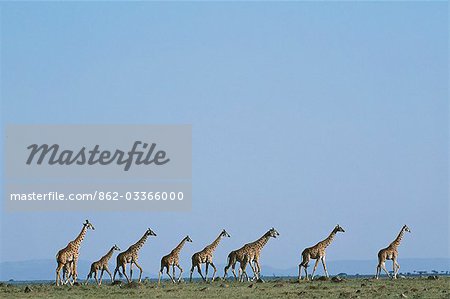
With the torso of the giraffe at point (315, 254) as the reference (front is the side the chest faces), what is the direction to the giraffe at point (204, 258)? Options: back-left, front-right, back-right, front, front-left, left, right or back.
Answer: back

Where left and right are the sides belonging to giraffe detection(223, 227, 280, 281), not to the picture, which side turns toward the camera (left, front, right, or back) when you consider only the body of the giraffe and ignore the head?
right

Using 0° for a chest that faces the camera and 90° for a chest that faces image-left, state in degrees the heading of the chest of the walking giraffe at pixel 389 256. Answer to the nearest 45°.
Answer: approximately 270°

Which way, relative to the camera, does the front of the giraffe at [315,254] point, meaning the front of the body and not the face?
to the viewer's right

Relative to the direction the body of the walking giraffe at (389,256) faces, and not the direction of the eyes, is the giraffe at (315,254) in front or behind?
behind

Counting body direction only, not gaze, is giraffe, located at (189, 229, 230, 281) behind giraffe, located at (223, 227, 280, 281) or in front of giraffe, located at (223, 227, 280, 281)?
behind

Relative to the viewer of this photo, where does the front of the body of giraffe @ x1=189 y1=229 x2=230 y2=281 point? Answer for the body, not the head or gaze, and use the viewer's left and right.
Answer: facing to the right of the viewer

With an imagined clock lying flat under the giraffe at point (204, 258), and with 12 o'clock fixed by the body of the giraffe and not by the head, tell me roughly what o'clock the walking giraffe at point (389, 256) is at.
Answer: The walking giraffe is roughly at 12 o'clock from the giraffe.
